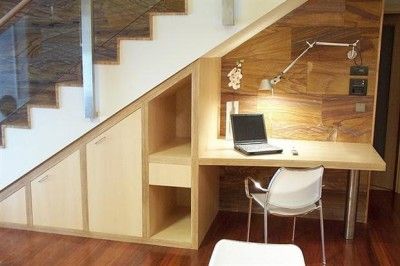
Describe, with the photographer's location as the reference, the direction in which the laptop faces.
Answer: facing the viewer and to the right of the viewer

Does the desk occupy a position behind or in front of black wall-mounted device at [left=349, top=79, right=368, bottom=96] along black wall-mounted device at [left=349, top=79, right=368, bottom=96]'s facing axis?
in front

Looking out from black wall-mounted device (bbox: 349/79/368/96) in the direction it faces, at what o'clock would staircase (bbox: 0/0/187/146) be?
The staircase is roughly at 2 o'clock from the black wall-mounted device.

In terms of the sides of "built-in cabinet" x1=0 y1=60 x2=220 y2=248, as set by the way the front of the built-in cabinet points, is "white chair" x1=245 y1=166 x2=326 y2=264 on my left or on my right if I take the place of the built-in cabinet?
on my left

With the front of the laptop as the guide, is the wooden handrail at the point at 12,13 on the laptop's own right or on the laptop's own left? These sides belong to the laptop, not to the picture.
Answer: on the laptop's own right

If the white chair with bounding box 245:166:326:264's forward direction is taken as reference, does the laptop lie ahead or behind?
ahead

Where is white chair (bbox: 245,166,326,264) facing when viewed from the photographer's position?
facing away from the viewer and to the left of the viewer

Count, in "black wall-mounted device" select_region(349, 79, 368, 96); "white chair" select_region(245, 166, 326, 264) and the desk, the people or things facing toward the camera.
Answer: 2

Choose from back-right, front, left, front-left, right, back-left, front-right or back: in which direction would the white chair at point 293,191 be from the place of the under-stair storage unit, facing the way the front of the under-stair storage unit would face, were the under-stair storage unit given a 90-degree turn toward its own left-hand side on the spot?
front
